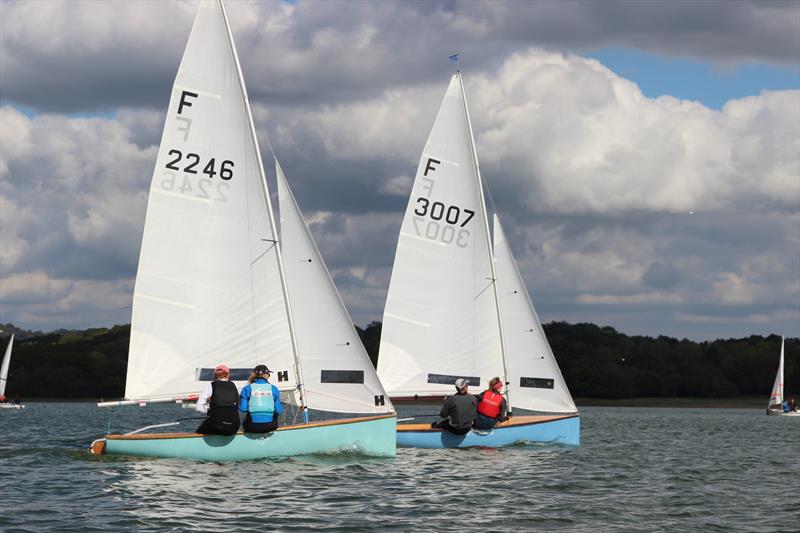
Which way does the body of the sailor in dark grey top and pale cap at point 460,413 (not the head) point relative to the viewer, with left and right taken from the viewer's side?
facing away from the viewer

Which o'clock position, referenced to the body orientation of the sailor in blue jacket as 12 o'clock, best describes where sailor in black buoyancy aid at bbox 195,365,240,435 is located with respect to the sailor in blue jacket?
The sailor in black buoyancy aid is roughly at 9 o'clock from the sailor in blue jacket.

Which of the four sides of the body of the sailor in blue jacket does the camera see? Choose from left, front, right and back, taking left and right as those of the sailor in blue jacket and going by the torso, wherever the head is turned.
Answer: back

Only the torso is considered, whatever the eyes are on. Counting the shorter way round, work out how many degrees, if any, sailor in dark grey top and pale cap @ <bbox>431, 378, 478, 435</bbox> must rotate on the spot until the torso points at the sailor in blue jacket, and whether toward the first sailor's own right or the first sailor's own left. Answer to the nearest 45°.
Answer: approximately 135° to the first sailor's own left

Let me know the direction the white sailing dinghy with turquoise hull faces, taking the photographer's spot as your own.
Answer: facing to the right of the viewer

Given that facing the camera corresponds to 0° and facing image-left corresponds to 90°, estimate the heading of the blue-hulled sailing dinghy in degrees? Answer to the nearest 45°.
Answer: approximately 270°

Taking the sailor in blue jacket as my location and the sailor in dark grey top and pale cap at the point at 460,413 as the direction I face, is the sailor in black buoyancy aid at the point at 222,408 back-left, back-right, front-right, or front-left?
back-left

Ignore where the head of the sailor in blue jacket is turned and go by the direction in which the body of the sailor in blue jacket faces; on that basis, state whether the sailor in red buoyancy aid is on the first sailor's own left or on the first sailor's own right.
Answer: on the first sailor's own right

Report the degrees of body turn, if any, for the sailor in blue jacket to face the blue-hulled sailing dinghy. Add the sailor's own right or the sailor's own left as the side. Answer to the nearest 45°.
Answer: approximately 45° to the sailor's own right
